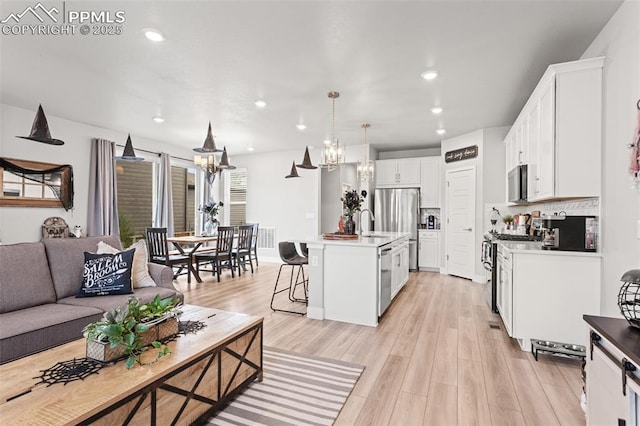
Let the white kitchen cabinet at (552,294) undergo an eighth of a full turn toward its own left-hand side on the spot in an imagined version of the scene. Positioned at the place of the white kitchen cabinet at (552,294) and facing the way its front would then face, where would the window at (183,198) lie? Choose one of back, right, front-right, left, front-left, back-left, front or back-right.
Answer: front-right

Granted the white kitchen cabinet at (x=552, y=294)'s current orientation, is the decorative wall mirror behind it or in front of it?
in front

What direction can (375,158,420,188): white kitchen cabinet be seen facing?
toward the camera

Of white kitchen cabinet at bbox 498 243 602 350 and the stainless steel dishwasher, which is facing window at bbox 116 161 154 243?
the white kitchen cabinet

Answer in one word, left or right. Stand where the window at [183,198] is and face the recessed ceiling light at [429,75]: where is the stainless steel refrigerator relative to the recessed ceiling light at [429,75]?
left

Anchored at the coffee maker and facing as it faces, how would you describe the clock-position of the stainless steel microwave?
The stainless steel microwave is roughly at 2 o'clock from the coffee maker.

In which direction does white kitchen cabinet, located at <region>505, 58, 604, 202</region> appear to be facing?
to the viewer's left

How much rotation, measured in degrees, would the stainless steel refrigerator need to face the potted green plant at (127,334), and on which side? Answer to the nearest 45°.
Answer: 0° — it already faces it

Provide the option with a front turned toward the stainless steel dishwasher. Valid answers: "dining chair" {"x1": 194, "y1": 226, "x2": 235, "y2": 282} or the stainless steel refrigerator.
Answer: the stainless steel refrigerator

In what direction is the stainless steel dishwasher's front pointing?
to the viewer's right

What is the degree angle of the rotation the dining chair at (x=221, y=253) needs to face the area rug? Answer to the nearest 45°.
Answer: approximately 135° to its left

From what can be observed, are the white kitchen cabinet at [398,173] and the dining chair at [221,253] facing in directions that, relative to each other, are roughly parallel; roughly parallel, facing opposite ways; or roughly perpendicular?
roughly perpendicular

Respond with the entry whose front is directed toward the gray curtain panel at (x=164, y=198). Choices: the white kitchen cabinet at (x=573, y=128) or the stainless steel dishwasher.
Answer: the white kitchen cabinet

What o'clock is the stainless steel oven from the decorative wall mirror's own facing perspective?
The stainless steel oven is roughly at 12 o'clock from the decorative wall mirror.

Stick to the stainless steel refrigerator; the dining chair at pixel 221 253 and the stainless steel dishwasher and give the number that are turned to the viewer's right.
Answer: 1

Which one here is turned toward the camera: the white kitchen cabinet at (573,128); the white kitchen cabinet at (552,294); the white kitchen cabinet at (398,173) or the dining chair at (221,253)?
the white kitchen cabinet at (398,173)

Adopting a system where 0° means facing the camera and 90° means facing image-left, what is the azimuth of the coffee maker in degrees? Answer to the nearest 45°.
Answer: approximately 90°

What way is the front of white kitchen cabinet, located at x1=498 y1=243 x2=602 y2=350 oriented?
to the viewer's left
